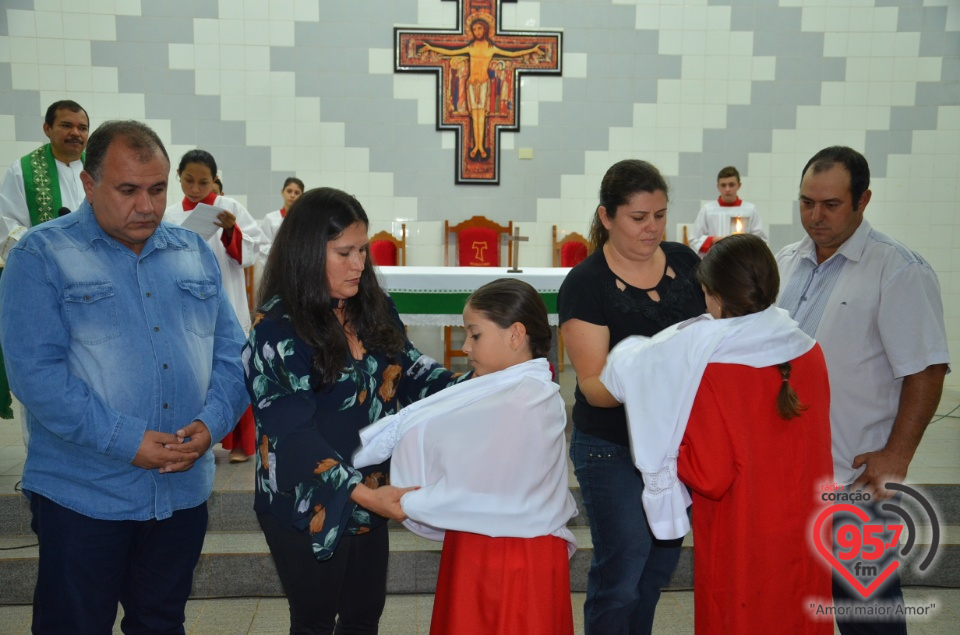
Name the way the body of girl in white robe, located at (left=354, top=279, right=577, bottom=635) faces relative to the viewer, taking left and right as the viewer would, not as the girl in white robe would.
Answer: facing to the left of the viewer

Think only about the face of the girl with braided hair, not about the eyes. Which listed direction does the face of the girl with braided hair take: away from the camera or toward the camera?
away from the camera

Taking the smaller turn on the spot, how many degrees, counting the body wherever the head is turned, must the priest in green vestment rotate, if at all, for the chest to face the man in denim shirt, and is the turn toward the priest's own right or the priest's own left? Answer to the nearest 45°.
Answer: approximately 45° to the priest's own right

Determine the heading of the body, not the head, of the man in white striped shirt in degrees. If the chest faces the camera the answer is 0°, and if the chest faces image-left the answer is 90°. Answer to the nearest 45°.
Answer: approximately 45°

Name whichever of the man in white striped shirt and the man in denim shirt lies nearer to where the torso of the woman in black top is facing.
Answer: the man in white striped shirt

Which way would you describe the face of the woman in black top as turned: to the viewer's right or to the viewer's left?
to the viewer's right

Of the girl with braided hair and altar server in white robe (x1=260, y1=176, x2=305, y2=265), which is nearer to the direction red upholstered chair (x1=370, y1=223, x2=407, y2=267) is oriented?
the girl with braided hair

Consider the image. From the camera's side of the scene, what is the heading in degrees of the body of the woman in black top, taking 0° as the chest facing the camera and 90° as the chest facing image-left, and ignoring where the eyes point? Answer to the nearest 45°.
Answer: approximately 315°

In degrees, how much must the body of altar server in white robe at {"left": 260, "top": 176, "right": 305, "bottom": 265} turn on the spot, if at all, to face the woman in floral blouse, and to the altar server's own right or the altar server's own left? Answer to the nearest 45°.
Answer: approximately 45° to the altar server's own right

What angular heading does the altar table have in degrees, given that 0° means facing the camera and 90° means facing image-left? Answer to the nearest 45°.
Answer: approximately 0°
